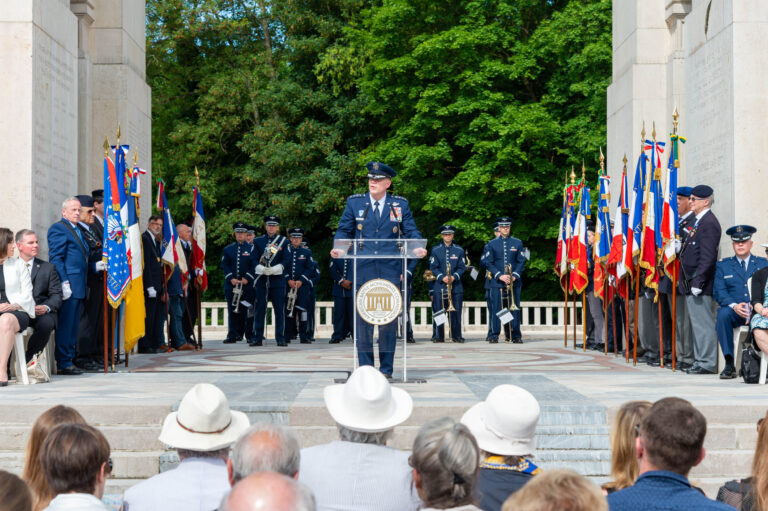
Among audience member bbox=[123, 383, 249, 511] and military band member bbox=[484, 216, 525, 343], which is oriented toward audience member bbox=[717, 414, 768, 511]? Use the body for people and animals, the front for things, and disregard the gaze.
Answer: the military band member

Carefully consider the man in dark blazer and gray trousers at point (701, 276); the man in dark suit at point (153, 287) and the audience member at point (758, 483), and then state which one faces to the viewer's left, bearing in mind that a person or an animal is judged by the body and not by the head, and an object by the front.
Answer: the man in dark blazer and gray trousers at point (701, 276)

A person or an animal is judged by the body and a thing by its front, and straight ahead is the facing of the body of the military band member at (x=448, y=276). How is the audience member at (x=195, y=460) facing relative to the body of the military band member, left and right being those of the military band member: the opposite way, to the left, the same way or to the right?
the opposite way

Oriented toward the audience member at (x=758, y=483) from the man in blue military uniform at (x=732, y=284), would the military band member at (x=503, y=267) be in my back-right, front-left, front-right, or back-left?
back-right

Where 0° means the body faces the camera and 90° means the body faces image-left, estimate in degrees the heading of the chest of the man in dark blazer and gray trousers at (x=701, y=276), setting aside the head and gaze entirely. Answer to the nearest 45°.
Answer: approximately 90°

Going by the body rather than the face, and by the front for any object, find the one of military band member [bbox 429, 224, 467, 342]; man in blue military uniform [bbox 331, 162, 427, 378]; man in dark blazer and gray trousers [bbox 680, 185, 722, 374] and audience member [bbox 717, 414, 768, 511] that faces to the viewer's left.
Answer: the man in dark blazer and gray trousers

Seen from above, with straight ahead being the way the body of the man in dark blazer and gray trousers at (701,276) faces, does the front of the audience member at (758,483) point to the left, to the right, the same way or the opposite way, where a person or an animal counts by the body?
to the right

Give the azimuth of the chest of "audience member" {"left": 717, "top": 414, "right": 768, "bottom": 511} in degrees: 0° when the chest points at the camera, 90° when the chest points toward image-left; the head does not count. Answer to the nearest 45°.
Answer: approximately 180°

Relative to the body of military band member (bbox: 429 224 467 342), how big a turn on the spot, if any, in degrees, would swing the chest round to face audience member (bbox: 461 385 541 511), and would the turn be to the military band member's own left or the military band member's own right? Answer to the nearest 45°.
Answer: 0° — they already face them

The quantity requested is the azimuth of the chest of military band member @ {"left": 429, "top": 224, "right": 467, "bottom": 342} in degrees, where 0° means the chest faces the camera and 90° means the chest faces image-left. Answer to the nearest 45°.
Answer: approximately 0°

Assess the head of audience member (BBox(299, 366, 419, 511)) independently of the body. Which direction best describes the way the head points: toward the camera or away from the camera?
away from the camera
